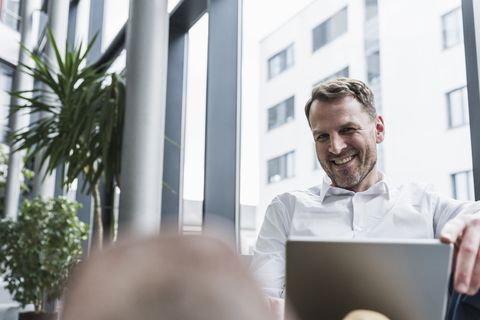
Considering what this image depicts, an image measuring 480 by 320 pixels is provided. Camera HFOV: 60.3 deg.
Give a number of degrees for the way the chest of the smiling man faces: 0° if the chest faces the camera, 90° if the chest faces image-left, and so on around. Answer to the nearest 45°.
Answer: approximately 0°

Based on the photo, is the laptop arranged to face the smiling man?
yes

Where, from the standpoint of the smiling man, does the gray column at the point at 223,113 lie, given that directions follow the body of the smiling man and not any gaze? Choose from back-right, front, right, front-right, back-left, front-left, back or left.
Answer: back-right

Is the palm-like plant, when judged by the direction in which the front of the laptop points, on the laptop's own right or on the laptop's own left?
on the laptop's own left

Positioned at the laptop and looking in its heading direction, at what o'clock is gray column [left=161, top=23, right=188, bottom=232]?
The gray column is roughly at 11 o'clock from the laptop.

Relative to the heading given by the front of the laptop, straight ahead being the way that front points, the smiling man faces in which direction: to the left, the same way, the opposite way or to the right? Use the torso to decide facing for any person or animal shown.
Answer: the opposite way

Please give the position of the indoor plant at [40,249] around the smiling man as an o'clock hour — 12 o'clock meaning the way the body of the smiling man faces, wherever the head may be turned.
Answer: The indoor plant is roughly at 4 o'clock from the smiling man.

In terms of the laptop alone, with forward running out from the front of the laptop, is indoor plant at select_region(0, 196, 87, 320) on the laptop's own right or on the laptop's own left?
on the laptop's own left

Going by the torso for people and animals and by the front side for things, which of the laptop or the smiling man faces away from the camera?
the laptop

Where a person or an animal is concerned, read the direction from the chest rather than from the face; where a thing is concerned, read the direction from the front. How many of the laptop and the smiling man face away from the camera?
1

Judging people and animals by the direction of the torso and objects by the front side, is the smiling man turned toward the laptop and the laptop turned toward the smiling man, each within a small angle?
yes

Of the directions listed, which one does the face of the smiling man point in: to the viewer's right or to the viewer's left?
to the viewer's left

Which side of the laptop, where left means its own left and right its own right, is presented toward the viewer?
back
